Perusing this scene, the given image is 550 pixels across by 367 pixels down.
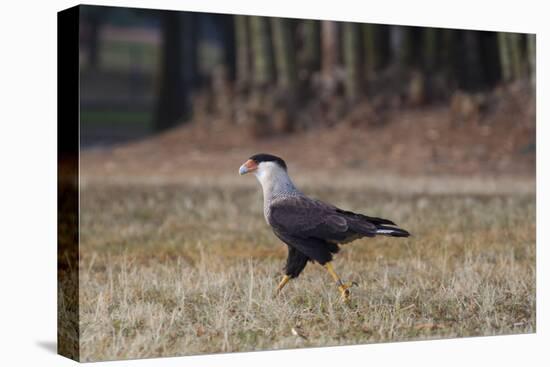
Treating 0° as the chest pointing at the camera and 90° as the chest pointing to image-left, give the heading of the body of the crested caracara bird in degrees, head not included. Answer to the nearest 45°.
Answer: approximately 90°
